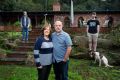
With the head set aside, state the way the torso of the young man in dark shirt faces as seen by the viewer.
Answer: toward the camera

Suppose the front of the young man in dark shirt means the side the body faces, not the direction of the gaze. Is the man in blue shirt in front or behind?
in front

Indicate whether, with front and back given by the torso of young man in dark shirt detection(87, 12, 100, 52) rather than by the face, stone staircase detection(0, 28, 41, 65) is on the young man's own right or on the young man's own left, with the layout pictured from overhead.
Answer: on the young man's own right
